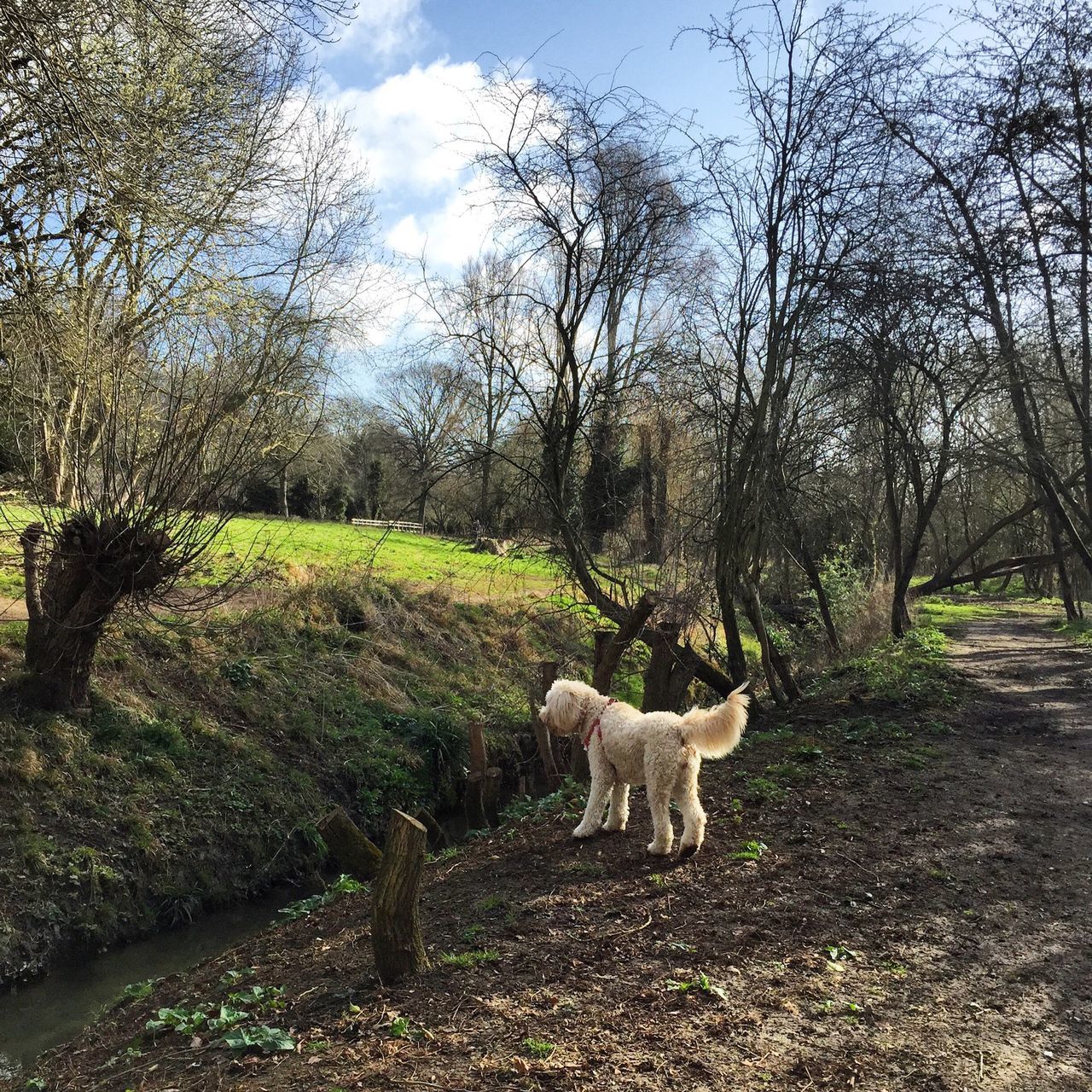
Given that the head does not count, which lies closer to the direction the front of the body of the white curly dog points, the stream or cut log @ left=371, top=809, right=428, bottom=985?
the stream

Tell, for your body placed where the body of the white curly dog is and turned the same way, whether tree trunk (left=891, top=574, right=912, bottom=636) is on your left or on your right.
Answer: on your right

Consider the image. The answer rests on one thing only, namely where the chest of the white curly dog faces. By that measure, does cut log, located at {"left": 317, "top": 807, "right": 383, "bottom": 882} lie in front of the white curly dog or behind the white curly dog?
in front

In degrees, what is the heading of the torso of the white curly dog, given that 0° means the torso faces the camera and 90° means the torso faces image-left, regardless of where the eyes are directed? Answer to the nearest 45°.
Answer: approximately 135°

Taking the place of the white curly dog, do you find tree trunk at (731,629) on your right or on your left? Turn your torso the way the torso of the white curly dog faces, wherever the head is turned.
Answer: on your right

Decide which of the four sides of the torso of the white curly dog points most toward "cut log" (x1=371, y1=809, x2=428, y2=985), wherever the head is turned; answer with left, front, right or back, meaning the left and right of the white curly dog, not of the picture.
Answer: left

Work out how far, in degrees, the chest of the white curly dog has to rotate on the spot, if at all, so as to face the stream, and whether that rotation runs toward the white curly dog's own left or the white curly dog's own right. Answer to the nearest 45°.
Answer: approximately 45° to the white curly dog's own left

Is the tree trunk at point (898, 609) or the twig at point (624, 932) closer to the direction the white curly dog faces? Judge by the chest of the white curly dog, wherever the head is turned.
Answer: the tree trunk

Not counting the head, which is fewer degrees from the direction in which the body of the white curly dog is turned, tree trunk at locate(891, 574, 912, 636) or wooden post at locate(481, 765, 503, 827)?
the wooden post

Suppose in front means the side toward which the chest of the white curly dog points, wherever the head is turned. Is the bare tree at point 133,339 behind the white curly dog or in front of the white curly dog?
in front
